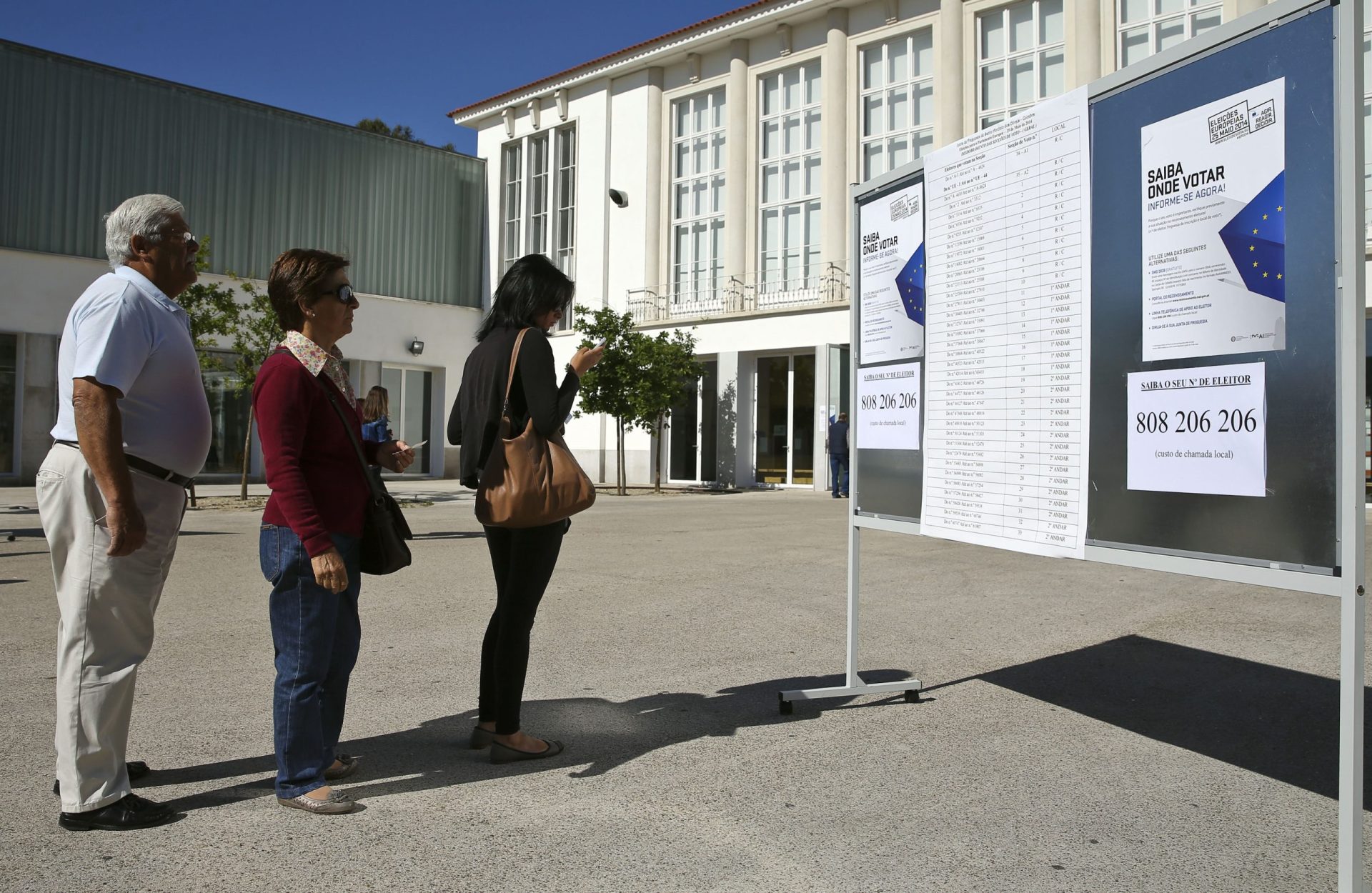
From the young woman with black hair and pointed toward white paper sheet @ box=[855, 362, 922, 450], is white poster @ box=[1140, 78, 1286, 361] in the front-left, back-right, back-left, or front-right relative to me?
front-right

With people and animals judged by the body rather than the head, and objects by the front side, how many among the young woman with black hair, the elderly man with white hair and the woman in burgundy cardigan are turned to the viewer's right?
3

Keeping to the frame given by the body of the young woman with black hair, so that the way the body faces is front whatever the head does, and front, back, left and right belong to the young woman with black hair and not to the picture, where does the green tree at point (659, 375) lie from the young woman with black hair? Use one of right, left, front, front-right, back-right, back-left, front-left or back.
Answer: left

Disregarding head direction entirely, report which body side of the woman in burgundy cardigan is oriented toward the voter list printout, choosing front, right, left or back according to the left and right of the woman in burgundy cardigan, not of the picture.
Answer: front

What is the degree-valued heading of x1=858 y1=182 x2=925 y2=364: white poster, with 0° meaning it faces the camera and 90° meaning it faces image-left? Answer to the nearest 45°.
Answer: approximately 45°

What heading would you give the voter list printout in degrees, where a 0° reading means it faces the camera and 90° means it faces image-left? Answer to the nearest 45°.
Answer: approximately 45°

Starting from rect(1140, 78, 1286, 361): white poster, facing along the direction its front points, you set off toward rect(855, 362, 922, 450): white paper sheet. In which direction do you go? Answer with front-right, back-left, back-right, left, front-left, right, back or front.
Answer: right

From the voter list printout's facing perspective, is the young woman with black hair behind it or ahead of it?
ahead

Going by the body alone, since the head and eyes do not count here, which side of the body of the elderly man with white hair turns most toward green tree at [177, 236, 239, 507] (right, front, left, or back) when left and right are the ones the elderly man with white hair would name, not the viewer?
left

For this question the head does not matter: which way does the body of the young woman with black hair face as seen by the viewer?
to the viewer's right

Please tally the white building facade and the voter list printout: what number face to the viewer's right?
0

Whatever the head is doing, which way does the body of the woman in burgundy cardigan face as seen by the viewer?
to the viewer's right

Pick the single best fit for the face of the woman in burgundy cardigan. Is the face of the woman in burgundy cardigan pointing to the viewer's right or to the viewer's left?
to the viewer's right

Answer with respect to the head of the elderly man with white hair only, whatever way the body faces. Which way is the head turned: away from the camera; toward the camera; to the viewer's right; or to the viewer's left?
to the viewer's right

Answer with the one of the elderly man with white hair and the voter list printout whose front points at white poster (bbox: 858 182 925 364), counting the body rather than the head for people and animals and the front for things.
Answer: the elderly man with white hair

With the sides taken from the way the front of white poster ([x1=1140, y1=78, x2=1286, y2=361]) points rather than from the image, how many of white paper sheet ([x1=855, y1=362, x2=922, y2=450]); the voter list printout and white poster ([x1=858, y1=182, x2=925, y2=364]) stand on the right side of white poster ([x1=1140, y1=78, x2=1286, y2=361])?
3

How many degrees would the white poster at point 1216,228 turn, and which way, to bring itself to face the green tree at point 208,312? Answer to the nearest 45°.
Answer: approximately 90° to its right
